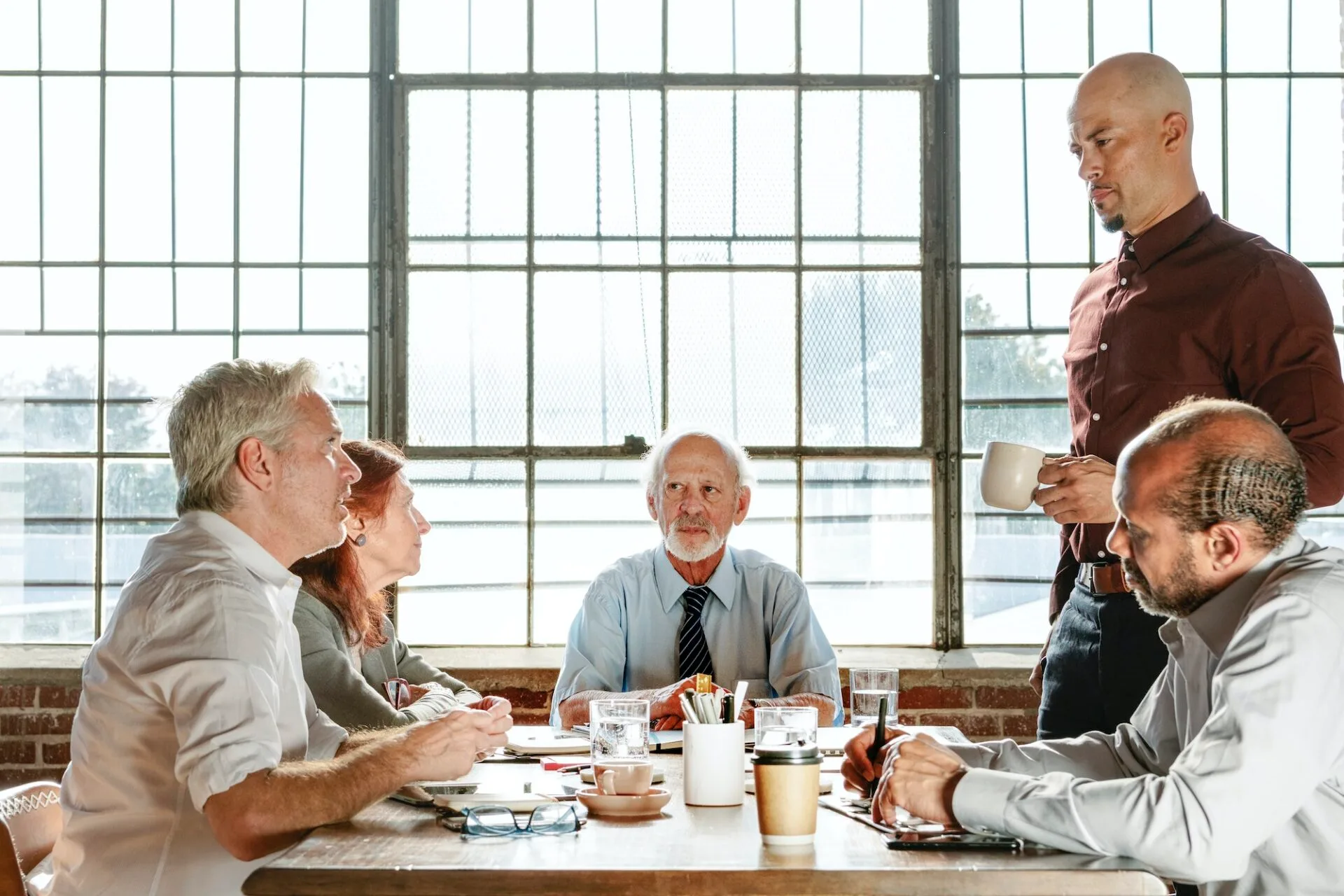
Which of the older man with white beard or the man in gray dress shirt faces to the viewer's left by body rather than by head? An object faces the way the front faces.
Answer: the man in gray dress shirt

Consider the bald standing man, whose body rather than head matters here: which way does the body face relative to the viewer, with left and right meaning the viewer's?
facing the viewer and to the left of the viewer

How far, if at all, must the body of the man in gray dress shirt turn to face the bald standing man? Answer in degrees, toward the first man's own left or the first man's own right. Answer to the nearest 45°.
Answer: approximately 90° to the first man's own right

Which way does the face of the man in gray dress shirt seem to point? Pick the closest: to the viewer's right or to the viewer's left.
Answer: to the viewer's left

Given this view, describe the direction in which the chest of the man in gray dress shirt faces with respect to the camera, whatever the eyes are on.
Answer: to the viewer's left

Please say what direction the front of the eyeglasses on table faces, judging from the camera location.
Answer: facing the viewer

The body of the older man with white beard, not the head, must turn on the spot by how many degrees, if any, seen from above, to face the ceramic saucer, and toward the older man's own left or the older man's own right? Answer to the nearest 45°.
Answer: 0° — they already face it

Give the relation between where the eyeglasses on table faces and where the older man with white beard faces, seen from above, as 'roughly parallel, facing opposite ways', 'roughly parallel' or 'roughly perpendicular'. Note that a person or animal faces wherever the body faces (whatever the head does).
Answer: roughly parallel

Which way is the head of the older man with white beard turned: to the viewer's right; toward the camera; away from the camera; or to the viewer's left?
toward the camera

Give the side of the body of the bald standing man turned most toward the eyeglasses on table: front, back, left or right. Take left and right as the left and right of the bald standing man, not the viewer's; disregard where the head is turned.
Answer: front

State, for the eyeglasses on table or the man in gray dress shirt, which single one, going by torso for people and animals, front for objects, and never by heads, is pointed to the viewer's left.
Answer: the man in gray dress shirt

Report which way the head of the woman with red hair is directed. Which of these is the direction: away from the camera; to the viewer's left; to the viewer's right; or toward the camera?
to the viewer's right

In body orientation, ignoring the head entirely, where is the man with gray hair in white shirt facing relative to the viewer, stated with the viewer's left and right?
facing to the right of the viewer

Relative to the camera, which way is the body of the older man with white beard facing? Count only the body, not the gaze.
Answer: toward the camera

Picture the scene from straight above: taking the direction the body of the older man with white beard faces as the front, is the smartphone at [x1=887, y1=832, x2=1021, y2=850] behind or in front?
in front
